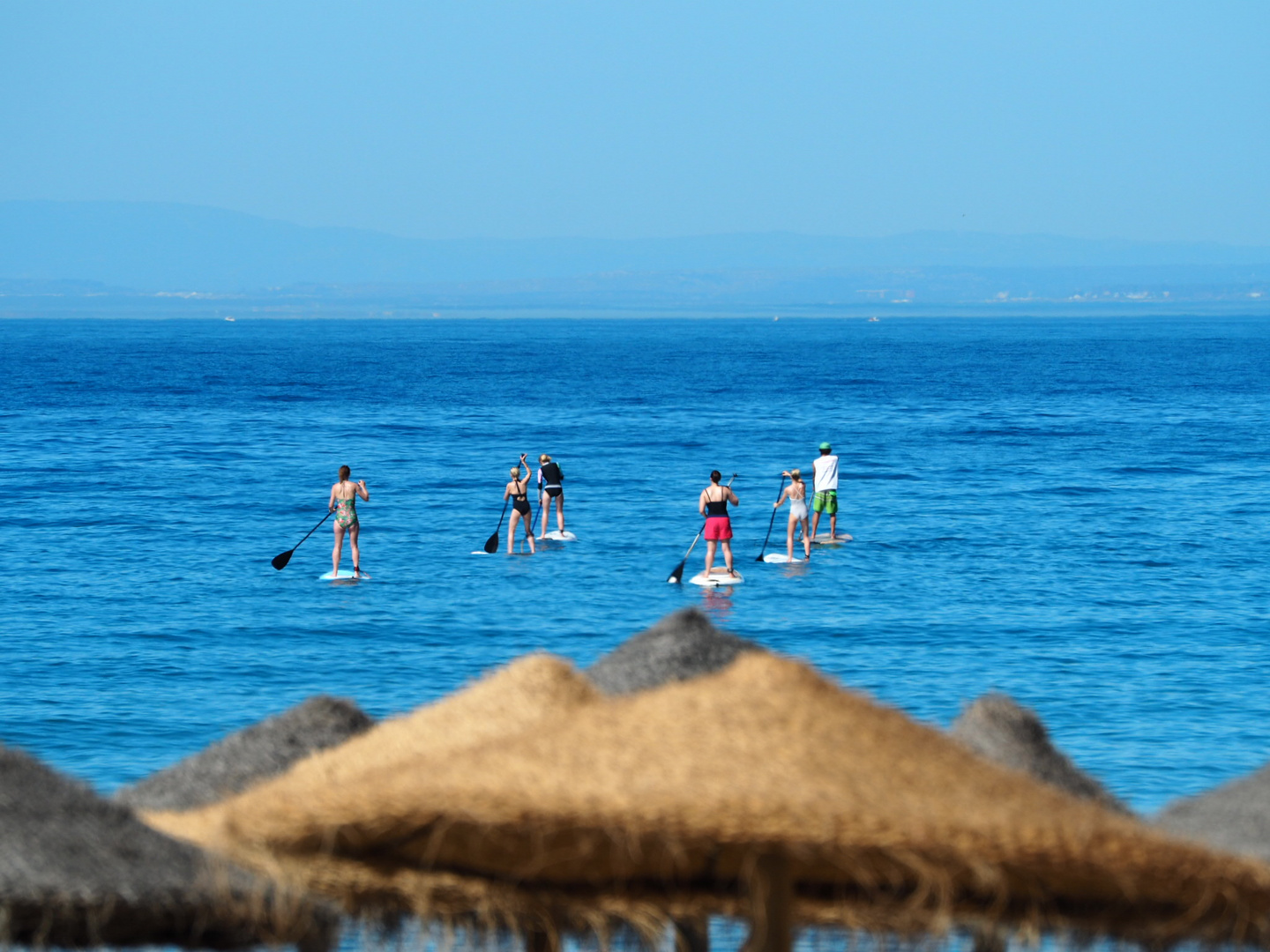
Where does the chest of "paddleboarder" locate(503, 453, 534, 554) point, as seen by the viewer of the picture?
away from the camera

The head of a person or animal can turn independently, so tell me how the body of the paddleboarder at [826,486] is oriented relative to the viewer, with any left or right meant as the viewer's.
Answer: facing away from the viewer

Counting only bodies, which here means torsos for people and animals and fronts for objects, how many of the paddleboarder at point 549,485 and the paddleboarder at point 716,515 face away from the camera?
2

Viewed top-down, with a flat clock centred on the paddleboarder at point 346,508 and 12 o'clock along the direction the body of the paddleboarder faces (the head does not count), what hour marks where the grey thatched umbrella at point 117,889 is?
The grey thatched umbrella is roughly at 6 o'clock from the paddleboarder.

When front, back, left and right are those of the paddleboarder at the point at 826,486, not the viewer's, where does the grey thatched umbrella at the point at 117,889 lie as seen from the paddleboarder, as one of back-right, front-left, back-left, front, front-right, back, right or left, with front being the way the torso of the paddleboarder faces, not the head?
back

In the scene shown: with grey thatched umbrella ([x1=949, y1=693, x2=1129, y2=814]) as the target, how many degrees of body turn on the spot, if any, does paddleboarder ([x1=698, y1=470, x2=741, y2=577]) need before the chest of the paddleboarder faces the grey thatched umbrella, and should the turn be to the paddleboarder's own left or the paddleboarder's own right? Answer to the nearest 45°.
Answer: approximately 180°

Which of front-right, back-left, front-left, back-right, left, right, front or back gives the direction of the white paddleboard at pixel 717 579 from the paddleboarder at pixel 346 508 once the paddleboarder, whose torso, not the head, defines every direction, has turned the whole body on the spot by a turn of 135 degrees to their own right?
front-left

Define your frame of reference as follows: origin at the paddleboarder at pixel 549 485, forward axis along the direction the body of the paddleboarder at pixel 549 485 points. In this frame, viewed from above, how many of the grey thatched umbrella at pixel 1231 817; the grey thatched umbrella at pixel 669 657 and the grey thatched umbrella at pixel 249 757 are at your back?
3

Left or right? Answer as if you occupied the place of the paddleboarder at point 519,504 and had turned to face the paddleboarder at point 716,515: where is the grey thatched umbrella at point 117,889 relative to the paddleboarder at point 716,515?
right

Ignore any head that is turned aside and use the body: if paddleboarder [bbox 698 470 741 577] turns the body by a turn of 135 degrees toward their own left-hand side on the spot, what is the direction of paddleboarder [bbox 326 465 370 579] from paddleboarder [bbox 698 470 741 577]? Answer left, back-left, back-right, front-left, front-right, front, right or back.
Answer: front-right

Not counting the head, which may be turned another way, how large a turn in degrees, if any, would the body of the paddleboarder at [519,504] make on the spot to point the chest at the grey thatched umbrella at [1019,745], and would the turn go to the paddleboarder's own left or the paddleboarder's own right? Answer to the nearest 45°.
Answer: approximately 180°

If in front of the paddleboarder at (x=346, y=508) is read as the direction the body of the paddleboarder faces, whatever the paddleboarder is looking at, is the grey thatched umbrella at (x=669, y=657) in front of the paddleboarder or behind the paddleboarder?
behind

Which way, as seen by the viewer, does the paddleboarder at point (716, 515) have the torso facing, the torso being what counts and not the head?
away from the camera

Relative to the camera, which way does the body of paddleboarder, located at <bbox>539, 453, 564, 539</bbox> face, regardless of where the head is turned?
away from the camera

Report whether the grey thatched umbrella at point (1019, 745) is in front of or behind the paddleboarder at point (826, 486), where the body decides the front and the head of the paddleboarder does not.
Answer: behind

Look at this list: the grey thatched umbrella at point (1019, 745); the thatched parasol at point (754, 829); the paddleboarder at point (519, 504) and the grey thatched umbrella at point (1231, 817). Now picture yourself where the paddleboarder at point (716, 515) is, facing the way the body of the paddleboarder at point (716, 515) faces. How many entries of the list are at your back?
3

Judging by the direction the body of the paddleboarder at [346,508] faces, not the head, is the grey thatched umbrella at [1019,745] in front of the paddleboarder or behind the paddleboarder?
behind

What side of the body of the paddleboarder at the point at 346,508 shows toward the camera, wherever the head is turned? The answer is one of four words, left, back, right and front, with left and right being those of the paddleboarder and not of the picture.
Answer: back
